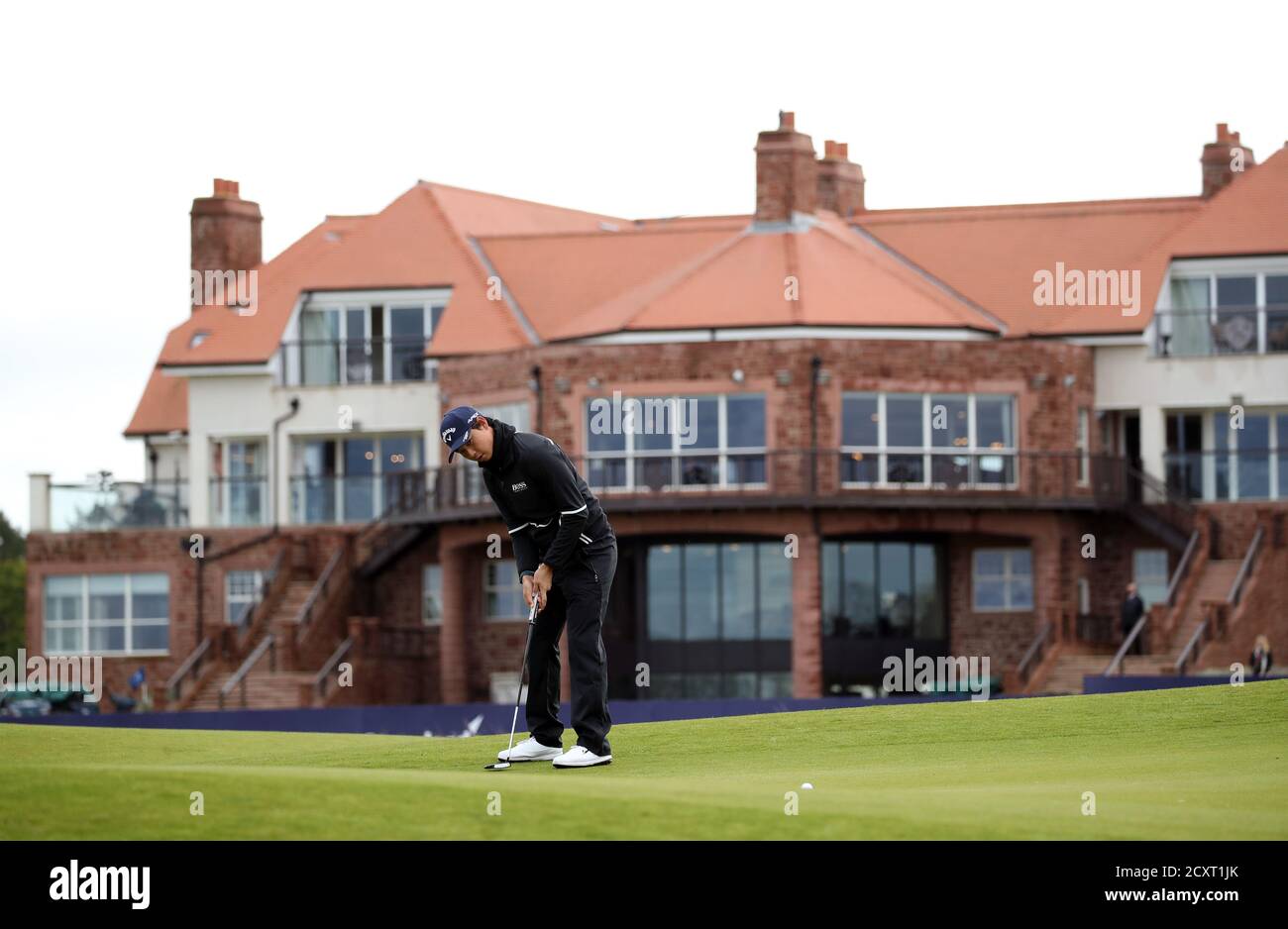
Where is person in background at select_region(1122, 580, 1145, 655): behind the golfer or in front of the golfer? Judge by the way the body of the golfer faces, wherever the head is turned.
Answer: behind

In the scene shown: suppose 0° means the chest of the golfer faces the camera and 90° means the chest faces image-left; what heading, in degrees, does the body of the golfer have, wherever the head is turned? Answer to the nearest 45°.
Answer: approximately 45°

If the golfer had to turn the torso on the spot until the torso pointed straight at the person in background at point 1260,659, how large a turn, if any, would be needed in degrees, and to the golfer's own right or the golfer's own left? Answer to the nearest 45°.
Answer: approximately 180°

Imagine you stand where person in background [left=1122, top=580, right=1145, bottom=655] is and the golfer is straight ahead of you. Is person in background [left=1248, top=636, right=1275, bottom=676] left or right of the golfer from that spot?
left
